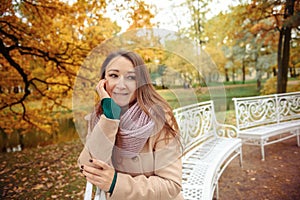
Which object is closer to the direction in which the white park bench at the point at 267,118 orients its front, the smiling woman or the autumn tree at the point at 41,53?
the smiling woman

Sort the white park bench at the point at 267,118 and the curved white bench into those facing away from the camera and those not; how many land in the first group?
0

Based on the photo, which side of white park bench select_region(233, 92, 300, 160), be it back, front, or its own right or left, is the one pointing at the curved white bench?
right

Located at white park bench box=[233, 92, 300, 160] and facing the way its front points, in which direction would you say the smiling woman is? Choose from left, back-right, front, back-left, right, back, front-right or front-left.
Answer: front-right

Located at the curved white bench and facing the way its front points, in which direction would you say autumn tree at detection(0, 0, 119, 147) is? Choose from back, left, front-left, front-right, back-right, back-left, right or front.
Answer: back-right
